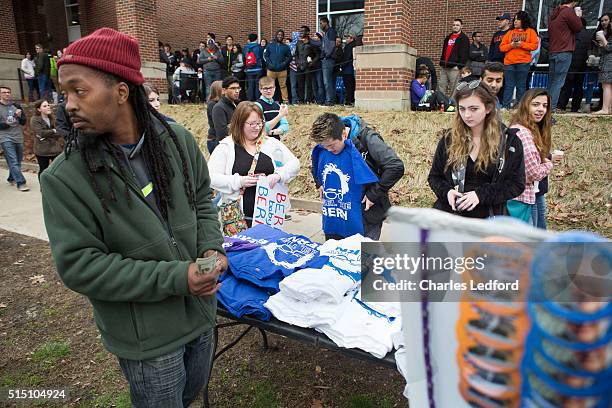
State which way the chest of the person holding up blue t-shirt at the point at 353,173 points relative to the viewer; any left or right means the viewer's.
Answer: facing the viewer and to the left of the viewer

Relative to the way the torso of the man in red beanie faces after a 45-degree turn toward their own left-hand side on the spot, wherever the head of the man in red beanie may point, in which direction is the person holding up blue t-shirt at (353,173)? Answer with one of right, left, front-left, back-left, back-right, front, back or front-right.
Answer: front-left

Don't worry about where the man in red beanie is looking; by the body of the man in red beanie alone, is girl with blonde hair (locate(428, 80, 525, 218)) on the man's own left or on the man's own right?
on the man's own left

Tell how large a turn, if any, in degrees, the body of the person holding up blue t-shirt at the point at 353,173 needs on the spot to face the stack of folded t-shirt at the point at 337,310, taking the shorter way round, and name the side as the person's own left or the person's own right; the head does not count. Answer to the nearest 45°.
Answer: approximately 45° to the person's own left

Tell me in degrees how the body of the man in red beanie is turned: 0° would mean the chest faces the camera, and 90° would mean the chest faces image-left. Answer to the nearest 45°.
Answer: approximately 315°

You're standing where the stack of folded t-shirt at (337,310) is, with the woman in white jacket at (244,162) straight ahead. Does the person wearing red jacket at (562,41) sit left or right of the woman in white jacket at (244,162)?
right

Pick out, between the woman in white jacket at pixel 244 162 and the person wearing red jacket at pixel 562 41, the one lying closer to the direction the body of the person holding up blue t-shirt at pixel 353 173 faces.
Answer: the woman in white jacket

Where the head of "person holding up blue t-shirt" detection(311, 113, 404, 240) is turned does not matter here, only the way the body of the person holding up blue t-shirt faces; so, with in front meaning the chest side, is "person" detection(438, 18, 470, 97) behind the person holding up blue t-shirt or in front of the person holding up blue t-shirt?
behind

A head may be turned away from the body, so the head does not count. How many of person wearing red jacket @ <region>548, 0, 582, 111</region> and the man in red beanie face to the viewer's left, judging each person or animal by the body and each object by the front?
0
